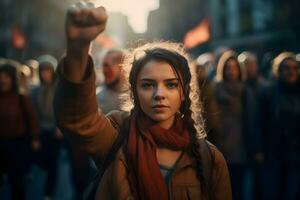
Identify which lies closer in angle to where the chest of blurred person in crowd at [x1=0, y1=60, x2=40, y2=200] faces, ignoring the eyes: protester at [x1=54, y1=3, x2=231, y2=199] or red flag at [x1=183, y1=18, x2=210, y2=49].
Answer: the protester

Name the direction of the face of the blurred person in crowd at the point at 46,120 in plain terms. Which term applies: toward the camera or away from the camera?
toward the camera

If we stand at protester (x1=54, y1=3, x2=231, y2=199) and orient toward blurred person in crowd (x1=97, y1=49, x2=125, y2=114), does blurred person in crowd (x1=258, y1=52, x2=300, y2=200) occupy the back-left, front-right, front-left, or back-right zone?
front-right

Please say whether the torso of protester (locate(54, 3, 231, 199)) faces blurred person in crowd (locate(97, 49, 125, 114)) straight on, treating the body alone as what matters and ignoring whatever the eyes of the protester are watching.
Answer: no

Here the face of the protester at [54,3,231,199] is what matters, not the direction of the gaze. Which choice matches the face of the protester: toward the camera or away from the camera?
toward the camera

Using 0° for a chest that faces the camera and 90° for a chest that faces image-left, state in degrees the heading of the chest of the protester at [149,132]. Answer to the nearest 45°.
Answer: approximately 0°

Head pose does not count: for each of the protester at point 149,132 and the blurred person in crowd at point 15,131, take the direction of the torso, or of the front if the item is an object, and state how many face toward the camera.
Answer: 2

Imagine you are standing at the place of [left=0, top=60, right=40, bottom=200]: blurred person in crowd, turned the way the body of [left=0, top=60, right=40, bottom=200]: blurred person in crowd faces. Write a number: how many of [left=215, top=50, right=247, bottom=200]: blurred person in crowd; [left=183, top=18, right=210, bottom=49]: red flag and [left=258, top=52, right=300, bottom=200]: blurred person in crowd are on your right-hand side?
0

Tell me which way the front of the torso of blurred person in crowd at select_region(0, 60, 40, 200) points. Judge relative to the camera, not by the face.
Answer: toward the camera

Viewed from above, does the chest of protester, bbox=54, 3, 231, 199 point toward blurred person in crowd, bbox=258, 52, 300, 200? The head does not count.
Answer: no

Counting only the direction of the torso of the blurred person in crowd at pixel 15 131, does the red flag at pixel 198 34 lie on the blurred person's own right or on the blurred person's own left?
on the blurred person's own left

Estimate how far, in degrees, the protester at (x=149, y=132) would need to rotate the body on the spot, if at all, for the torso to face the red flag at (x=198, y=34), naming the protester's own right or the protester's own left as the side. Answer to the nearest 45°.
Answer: approximately 180°

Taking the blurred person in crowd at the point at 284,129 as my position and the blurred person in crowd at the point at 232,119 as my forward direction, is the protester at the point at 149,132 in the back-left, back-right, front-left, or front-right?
front-left
